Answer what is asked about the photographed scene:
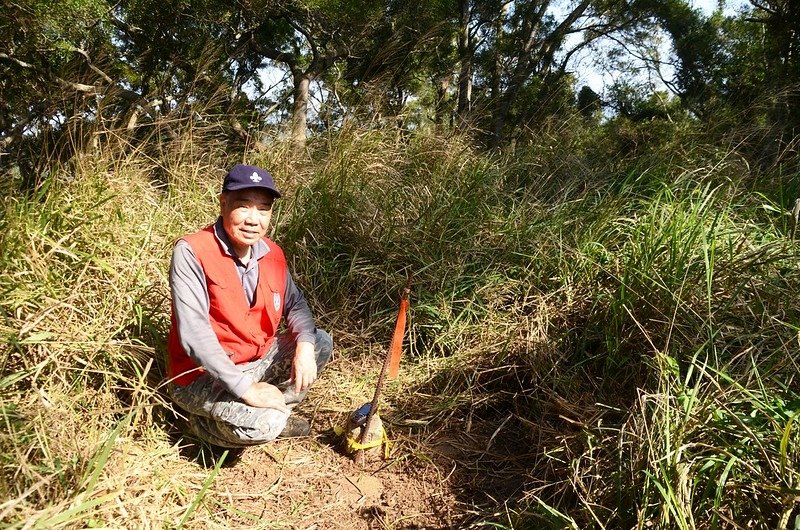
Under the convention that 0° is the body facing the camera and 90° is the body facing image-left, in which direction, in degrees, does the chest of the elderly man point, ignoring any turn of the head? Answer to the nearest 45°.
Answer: approximately 315°
